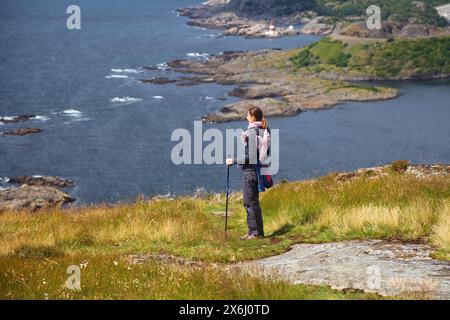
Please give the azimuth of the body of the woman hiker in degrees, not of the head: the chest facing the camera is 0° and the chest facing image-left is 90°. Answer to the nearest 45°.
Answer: approximately 90°
